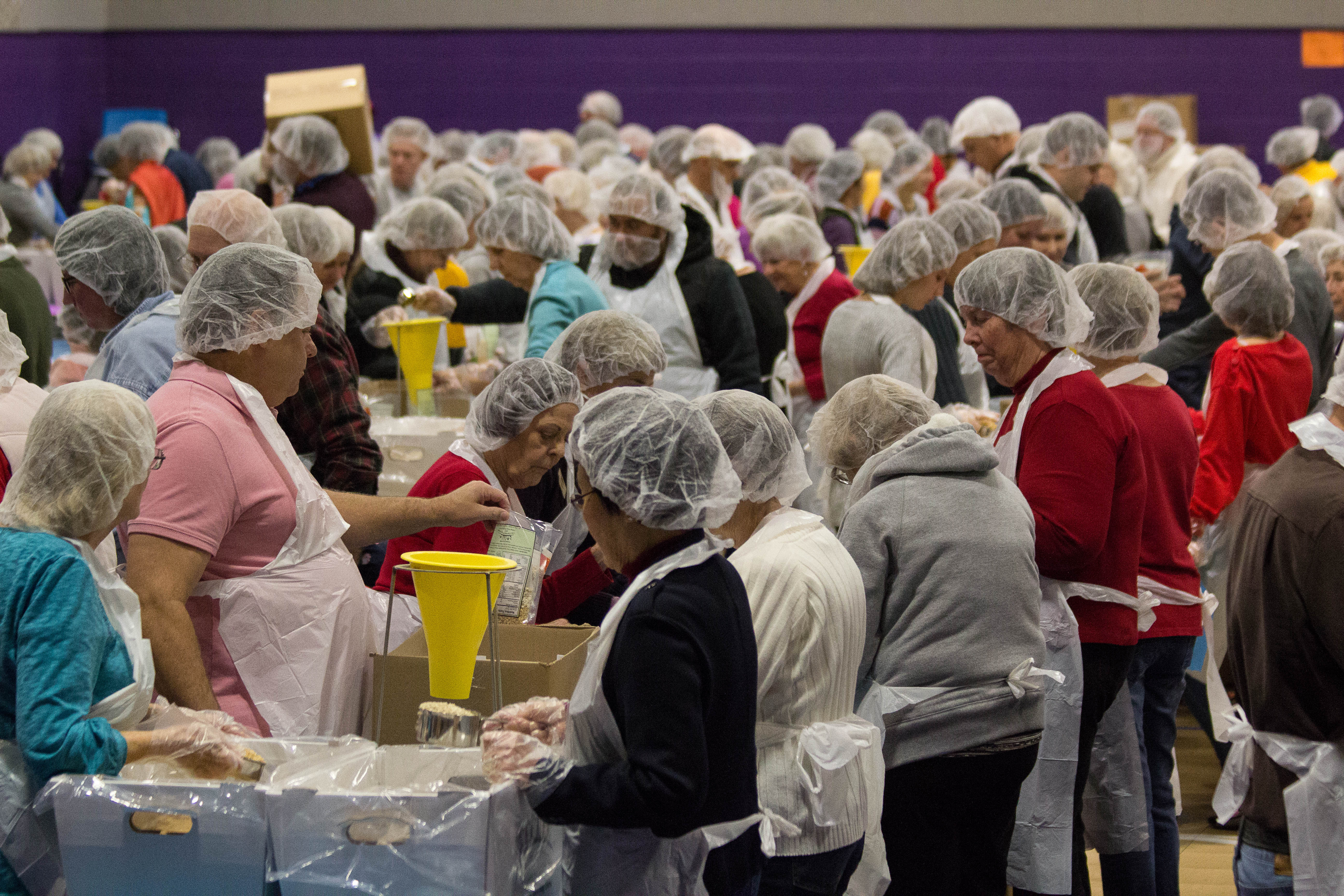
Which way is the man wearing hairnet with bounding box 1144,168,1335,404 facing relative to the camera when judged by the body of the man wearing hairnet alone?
to the viewer's left

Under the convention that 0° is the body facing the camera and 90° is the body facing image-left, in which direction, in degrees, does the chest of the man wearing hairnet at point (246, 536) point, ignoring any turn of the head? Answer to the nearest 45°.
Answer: approximately 270°

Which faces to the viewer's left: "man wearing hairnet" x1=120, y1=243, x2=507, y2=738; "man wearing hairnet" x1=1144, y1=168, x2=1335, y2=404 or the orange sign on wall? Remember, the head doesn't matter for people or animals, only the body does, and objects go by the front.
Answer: "man wearing hairnet" x1=1144, y1=168, x2=1335, y2=404

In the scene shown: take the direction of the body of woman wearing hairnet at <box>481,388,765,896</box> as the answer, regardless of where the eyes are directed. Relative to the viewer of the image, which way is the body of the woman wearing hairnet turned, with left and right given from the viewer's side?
facing to the left of the viewer

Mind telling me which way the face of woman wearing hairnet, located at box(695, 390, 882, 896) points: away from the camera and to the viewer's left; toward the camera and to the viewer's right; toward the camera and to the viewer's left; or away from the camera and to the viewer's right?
away from the camera and to the viewer's left

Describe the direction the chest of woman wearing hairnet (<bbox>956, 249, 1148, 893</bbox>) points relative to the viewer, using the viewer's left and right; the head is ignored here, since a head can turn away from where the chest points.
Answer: facing to the left of the viewer

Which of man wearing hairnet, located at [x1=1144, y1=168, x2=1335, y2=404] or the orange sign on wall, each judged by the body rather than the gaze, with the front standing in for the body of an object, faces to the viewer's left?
the man wearing hairnet

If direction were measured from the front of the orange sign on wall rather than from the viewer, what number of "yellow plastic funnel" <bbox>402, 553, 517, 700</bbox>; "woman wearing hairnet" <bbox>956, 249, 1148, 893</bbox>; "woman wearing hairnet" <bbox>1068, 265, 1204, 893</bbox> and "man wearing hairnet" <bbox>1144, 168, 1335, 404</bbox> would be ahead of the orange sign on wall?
4

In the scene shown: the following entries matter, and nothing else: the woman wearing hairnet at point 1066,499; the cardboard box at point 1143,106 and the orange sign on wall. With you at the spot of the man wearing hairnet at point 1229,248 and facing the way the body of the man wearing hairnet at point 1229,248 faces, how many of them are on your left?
1

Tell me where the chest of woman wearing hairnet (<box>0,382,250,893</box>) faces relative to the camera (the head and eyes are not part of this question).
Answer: to the viewer's right

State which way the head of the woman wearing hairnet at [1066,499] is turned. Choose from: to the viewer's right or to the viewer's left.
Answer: to the viewer's left
